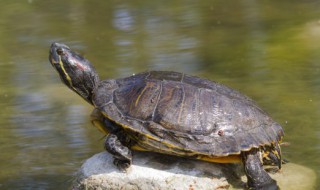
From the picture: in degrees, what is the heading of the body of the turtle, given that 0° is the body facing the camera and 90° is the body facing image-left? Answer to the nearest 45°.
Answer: approximately 90°
